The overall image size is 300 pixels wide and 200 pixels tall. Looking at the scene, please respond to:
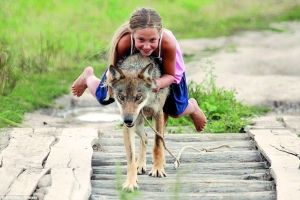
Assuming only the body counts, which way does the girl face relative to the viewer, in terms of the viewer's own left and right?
facing the viewer

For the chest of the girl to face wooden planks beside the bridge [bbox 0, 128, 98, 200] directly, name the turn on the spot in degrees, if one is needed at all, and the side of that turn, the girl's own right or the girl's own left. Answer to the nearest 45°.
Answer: approximately 90° to the girl's own right
